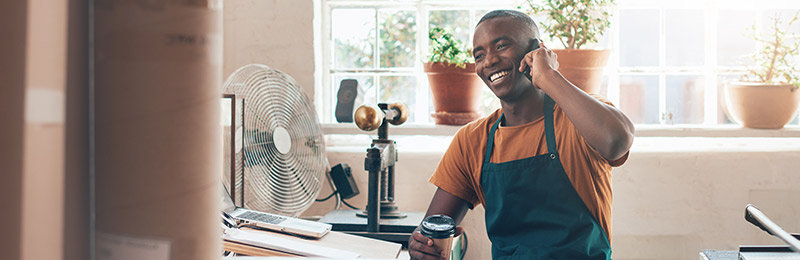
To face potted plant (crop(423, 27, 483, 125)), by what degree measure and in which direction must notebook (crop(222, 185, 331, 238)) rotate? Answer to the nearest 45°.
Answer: approximately 90° to its left

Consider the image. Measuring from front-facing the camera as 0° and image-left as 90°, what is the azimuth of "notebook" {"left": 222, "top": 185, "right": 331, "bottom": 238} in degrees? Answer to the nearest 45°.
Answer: approximately 315°

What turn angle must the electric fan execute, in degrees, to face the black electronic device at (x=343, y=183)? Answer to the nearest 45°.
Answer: approximately 90° to its left

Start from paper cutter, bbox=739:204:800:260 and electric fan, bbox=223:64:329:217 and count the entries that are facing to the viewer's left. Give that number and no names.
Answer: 1
